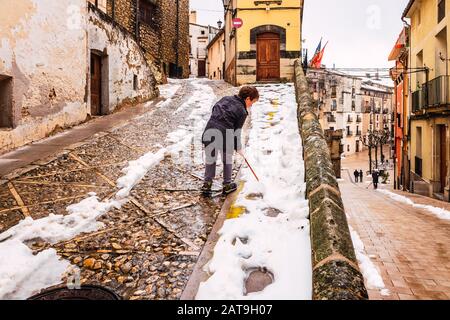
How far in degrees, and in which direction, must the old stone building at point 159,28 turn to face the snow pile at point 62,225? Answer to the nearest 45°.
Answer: approximately 45° to its right

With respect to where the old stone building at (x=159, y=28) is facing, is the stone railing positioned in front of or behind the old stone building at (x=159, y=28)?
in front

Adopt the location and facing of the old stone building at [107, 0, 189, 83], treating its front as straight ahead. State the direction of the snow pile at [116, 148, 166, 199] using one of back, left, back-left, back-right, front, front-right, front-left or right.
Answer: front-right

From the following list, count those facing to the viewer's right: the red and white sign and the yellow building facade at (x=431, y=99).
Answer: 0

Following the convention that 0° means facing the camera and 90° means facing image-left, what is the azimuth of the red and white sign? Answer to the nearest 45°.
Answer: approximately 0°

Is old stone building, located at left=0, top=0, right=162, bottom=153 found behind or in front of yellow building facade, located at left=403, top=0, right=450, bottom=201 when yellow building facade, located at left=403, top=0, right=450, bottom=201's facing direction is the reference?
in front

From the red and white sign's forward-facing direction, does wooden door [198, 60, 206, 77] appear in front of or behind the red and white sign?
behind

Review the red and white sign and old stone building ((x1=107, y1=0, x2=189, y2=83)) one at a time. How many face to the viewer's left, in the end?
0

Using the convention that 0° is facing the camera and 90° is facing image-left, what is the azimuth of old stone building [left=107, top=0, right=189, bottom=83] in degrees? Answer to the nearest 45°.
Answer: approximately 315°

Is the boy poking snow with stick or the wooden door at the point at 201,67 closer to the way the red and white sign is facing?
the boy poking snow with stick

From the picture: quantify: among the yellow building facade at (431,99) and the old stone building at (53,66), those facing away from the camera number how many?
0

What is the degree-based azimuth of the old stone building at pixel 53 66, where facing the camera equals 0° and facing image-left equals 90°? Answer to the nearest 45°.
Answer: approximately 315°
